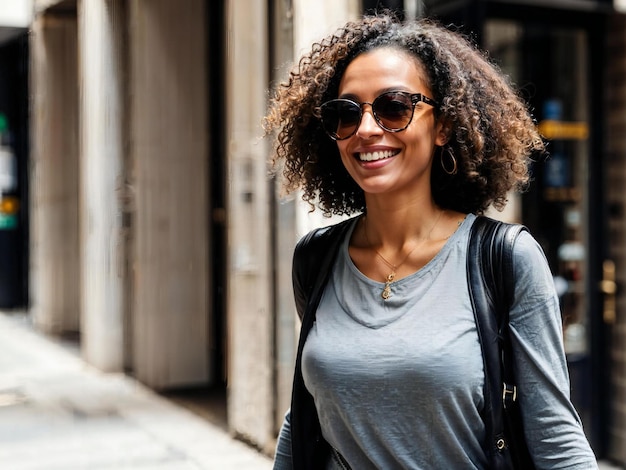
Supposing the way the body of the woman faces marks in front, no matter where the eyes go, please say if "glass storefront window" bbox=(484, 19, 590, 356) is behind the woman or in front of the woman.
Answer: behind

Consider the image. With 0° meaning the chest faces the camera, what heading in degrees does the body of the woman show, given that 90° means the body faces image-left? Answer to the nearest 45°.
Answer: approximately 45°
